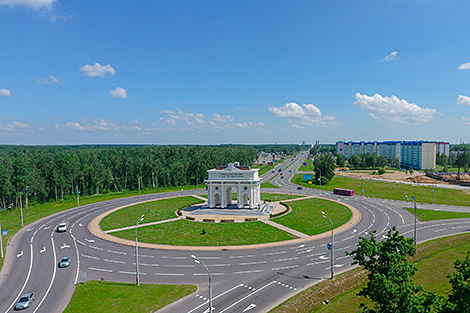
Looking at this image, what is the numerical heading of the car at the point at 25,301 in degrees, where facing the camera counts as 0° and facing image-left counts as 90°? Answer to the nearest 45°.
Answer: approximately 45°

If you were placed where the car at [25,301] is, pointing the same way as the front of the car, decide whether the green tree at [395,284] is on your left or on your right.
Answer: on your left

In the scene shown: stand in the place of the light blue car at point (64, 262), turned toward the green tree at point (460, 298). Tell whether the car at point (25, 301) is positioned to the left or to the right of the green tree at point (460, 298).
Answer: right

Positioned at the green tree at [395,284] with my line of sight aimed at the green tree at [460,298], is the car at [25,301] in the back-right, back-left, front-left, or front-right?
back-right

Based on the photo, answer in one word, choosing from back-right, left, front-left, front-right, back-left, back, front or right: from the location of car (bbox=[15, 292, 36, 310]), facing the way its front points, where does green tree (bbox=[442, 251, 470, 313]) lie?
left

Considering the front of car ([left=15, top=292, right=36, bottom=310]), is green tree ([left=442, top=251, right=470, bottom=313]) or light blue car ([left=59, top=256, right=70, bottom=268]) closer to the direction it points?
the green tree

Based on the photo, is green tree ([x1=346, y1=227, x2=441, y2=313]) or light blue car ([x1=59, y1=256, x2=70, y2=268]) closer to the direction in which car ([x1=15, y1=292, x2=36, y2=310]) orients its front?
the green tree

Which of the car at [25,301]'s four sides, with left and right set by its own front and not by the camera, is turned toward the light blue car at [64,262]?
back
